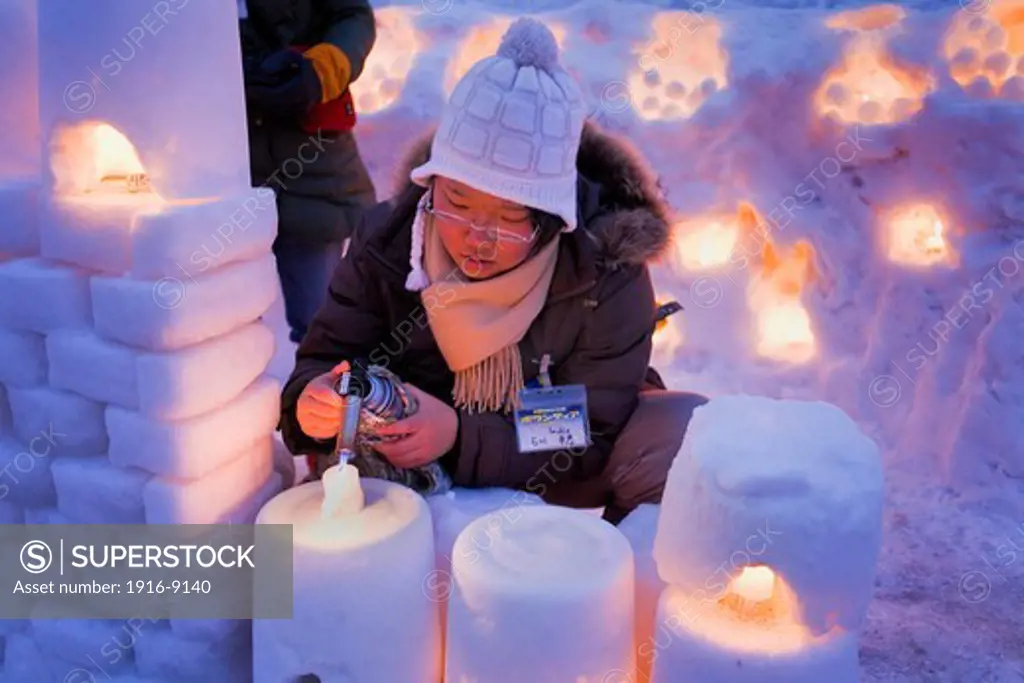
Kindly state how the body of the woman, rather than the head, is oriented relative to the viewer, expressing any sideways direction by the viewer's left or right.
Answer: facing the viewer and to the left of the viewer

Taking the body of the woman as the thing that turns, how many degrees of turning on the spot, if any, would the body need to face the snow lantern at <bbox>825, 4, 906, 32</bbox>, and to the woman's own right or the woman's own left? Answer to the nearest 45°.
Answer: approximately 180°

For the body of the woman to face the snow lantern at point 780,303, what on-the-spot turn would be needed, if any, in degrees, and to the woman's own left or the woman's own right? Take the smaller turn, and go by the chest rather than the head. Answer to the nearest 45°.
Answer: approximately 180°

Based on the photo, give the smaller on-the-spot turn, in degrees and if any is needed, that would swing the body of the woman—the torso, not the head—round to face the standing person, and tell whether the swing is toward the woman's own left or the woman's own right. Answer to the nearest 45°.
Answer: approximately 90° to the woman's own right

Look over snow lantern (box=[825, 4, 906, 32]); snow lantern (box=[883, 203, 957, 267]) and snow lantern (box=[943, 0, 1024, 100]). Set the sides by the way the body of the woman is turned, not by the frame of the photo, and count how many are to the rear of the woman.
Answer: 3

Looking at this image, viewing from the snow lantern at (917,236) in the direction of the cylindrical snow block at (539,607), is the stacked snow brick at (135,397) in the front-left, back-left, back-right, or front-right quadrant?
front-right

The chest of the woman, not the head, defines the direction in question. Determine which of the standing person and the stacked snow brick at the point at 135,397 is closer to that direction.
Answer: the stacked snow brick
